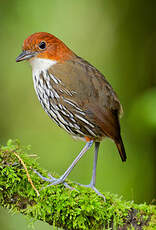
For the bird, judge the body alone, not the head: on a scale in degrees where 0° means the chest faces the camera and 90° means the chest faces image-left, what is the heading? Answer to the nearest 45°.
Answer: approximately 90°
